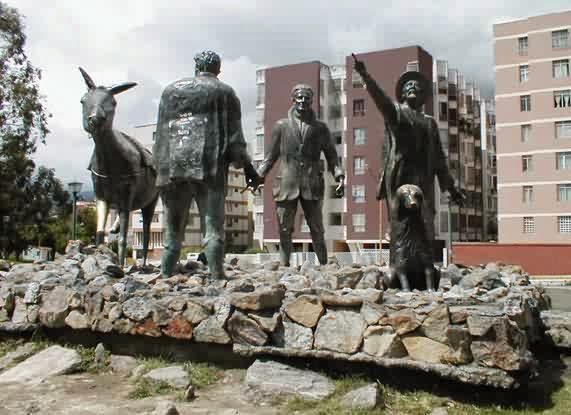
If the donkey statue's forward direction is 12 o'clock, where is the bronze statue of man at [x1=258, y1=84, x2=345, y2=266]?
The bronze statue of man is roughly at 8 o'clock from the donkey statue.

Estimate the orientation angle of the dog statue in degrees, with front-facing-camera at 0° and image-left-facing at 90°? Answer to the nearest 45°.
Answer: approximately 0°

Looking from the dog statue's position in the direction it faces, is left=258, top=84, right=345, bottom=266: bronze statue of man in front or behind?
behind

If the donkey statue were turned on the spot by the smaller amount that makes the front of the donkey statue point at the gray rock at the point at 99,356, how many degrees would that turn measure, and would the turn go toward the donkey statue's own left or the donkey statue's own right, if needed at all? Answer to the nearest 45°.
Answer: approximately 45° to the donkey statue's own left

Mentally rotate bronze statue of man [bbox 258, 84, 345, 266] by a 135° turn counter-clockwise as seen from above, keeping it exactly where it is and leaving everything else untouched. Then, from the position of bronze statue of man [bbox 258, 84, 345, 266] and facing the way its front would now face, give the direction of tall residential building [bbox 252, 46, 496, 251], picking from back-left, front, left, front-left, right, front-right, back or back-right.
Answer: front-left

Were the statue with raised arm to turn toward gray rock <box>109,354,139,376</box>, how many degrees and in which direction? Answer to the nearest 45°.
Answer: approximately 45° to its right

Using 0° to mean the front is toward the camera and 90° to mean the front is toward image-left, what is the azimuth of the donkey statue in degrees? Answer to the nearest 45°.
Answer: approximately 45°

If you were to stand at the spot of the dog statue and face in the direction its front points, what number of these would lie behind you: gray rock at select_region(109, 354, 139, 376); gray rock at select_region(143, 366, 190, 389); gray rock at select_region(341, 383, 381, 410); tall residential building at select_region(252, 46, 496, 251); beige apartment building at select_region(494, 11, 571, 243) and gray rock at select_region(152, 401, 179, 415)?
2

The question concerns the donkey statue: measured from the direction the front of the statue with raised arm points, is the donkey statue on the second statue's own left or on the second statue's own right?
on the second statue's own right

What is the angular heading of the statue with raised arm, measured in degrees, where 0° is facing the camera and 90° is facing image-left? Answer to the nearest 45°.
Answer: approximately 0°

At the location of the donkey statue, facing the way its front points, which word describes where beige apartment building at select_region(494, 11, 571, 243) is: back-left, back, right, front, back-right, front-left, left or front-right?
back

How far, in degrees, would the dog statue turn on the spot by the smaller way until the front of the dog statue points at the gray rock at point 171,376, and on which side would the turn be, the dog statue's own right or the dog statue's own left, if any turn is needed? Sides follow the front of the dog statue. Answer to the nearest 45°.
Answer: approximately 45° to the dog statue's own right

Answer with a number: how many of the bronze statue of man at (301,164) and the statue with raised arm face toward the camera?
2
